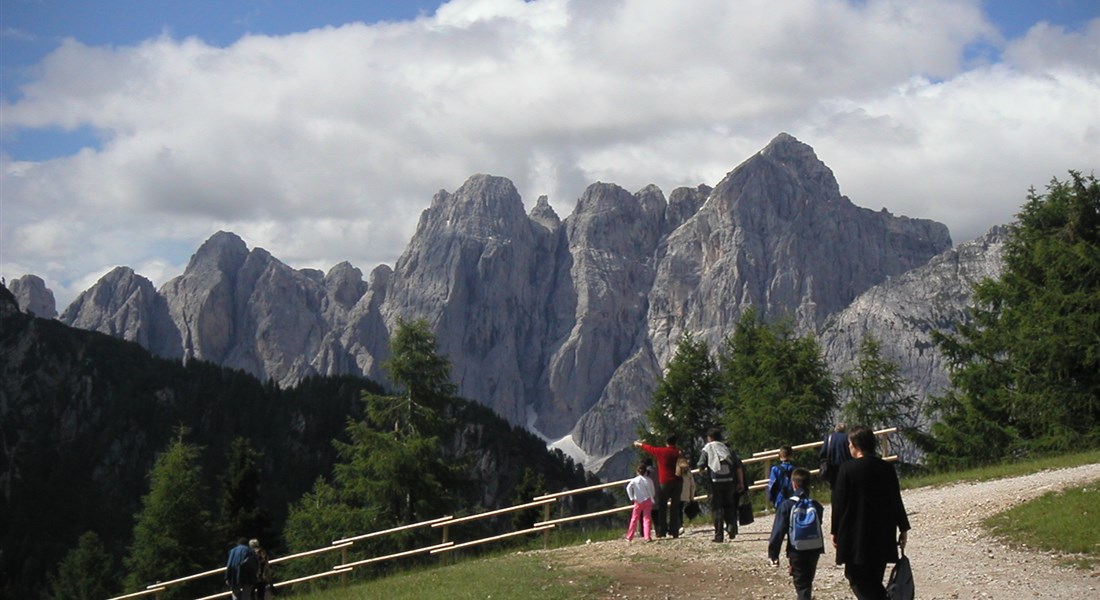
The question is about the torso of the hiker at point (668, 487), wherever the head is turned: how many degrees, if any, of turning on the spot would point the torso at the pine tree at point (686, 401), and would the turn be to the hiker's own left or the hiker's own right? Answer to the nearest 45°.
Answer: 0° — they already face it

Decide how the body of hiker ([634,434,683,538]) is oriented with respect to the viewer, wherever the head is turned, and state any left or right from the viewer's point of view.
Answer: facing away from the viewer

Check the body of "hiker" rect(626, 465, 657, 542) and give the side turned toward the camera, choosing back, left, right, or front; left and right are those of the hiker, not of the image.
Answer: back

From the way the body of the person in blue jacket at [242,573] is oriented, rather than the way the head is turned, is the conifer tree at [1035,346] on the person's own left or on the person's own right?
on the person's own right

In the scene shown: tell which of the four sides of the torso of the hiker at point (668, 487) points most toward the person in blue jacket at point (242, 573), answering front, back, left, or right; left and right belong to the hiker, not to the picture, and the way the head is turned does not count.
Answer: left

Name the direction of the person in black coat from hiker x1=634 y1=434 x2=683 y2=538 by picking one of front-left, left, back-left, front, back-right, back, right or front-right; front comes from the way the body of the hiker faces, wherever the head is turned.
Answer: back

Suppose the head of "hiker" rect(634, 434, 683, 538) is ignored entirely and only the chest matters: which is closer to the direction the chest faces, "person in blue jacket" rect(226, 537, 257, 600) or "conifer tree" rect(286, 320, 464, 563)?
the conifer tree

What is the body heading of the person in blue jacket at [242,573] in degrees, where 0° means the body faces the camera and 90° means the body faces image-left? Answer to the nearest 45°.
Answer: approximately 180°
